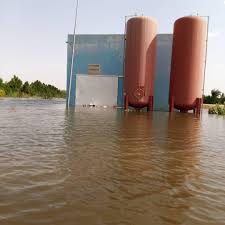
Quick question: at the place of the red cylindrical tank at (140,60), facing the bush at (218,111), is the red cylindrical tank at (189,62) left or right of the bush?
right

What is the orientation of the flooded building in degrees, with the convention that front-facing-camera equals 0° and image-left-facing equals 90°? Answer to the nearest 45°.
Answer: approximately 0°

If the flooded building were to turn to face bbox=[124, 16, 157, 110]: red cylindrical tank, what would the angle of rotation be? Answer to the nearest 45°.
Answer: approximately 45° to its left

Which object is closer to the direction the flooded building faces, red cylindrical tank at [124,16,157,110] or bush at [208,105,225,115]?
the red cylindrical tank

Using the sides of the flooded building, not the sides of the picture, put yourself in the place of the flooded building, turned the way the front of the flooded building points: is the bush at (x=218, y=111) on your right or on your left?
on your left
